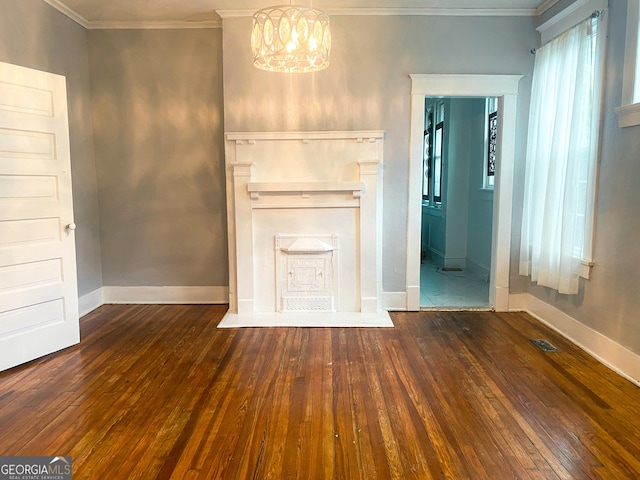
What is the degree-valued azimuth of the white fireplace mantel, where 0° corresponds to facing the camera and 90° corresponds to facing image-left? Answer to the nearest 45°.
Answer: approximately 0°

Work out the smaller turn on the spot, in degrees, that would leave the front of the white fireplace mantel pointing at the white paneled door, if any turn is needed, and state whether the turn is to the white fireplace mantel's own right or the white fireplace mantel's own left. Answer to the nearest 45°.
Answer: approximately 45° to the white fireplace mantel's own right

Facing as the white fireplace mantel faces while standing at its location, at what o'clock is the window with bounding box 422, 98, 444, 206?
The window is roughly at 7 o'clock from the white fireplace mantel.

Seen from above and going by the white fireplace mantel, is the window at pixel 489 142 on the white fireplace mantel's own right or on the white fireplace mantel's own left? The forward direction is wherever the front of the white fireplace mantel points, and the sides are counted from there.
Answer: on the white fireplace mantel's own left

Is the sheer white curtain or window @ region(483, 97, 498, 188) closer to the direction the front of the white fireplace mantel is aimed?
the sheer white curtain

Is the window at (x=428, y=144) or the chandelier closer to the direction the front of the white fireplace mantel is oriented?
the chandelier

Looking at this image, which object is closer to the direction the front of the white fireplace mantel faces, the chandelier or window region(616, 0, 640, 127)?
the chandelier

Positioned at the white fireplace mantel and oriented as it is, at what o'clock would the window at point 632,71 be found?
The window is roughly at 10 o'clock from the white fireplace mantel.

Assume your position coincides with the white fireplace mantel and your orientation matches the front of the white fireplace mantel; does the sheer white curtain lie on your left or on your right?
on your left

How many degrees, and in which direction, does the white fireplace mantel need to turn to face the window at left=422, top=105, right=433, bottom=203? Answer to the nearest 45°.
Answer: approximately 135° to its left
